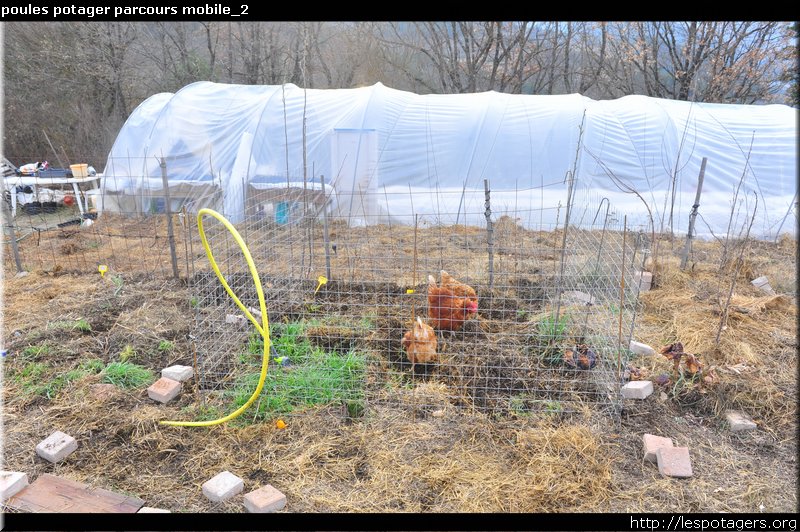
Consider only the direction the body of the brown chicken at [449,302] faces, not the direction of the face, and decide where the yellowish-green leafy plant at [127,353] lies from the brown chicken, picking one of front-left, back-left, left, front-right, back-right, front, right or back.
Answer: back

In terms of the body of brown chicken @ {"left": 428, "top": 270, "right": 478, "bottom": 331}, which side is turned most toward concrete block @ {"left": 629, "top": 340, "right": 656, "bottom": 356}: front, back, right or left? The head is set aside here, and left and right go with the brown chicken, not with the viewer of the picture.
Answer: front

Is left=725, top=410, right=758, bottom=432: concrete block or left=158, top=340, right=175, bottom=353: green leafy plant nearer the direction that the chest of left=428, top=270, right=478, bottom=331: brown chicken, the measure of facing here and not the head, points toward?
the concrete block

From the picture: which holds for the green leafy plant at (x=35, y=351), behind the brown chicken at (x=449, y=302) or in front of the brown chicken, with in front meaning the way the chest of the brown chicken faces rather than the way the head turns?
behind

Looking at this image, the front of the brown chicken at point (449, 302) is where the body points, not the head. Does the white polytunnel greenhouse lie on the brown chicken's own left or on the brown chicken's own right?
on the brown chicken's own left

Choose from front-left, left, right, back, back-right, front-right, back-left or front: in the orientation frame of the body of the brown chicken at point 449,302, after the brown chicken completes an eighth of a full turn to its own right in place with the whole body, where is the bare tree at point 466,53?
back-left

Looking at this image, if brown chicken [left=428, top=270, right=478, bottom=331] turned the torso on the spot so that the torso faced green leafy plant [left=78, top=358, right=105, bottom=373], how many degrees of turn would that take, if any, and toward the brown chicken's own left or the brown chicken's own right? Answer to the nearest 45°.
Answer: approximately 180°

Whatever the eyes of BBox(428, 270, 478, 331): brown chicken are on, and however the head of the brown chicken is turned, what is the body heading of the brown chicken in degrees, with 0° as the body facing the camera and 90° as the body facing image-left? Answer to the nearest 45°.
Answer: approximately 270°
